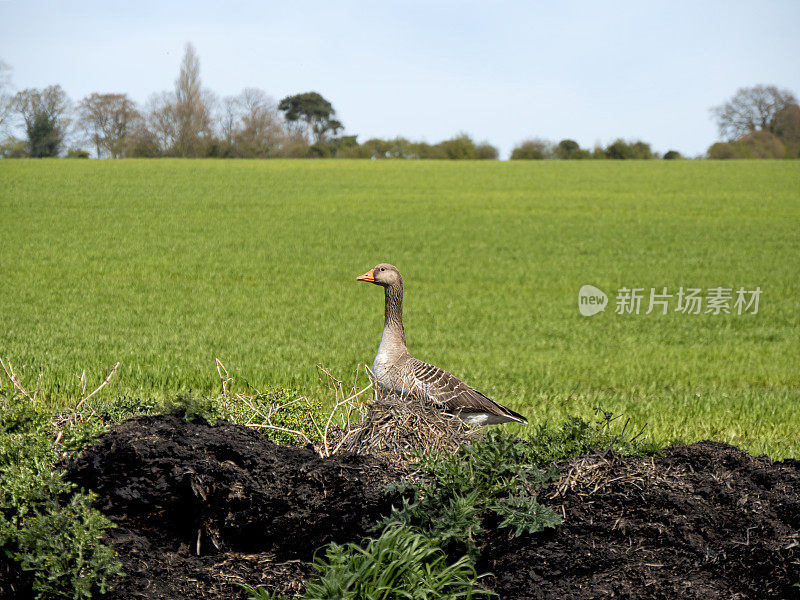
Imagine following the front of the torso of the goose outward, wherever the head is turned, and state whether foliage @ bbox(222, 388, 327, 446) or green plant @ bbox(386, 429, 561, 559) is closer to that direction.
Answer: the foliage

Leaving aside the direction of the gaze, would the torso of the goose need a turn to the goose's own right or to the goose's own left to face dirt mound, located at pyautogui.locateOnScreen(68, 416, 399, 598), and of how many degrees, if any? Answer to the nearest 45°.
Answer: approximately 45° to the goose's own left

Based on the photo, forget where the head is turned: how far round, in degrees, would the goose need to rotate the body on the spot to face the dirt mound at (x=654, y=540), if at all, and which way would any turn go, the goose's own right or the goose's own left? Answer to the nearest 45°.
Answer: approximately 135° to the goose's own left

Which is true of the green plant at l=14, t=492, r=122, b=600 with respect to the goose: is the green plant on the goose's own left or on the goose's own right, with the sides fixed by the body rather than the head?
on the goose's own left

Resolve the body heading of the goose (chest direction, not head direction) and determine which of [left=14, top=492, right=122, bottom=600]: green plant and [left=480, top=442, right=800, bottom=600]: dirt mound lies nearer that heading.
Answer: the green plant

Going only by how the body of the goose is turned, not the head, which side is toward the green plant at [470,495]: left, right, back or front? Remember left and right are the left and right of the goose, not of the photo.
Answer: left

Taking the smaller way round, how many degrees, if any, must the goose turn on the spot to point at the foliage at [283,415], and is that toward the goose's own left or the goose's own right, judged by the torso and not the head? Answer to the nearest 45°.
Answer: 0° — it already faces it

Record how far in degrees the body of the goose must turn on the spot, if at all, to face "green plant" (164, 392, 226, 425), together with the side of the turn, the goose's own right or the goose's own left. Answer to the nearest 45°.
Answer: approximately 45° to the goose's own left

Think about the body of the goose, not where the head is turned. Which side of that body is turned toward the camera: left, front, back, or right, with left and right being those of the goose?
left
